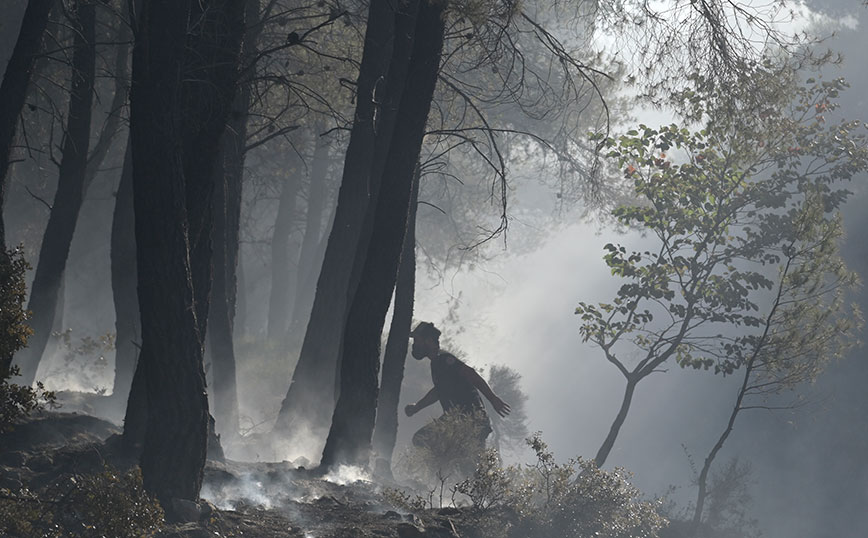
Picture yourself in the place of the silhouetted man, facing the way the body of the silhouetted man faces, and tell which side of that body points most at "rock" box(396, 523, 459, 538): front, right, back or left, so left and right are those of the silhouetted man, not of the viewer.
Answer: left

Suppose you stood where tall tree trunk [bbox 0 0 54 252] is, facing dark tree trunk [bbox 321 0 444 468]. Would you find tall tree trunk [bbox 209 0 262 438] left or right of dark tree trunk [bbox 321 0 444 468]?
left

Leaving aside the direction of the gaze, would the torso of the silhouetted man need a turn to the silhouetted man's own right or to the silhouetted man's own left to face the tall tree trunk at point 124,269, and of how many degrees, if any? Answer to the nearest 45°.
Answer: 0° — they already face it

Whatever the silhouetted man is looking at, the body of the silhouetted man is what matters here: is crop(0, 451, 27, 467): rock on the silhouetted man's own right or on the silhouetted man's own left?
on the silhouetted man's own left

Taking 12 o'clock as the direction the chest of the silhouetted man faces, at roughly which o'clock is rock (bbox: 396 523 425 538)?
The rock is roughly at 9 o'clock from the silhouetted man.

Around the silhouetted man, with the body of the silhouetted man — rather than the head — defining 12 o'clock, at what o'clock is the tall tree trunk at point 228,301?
The tall tree trunk is roughly at 12 o'clock from the silhouetted man.

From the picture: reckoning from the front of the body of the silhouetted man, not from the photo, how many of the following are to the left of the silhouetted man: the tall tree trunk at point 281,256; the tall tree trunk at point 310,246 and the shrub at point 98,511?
1

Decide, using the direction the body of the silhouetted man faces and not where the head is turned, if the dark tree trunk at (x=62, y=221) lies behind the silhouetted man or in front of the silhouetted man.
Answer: in front

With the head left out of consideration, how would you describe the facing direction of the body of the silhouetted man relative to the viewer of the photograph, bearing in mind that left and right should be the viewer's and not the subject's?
facing to the left of the viewer

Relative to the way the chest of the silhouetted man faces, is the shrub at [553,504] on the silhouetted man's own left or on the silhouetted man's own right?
on the silhouetted man's own left

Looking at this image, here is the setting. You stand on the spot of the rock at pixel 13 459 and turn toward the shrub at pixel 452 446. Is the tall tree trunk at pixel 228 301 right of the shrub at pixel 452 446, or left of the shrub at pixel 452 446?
left

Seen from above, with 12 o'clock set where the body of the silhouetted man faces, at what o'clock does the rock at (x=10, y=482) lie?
The rock is roughly at 10 o'clock from the silhouetted man.

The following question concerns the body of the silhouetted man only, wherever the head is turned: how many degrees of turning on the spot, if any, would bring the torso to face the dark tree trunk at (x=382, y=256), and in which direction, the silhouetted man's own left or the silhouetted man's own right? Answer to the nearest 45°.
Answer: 0° — they already face it

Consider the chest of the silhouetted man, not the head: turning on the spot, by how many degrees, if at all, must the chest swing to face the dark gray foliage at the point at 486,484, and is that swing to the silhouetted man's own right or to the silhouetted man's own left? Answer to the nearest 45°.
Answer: approximately 90° to the silhouetted man's own left

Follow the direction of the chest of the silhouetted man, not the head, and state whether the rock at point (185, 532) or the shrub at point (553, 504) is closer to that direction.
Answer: the rock
